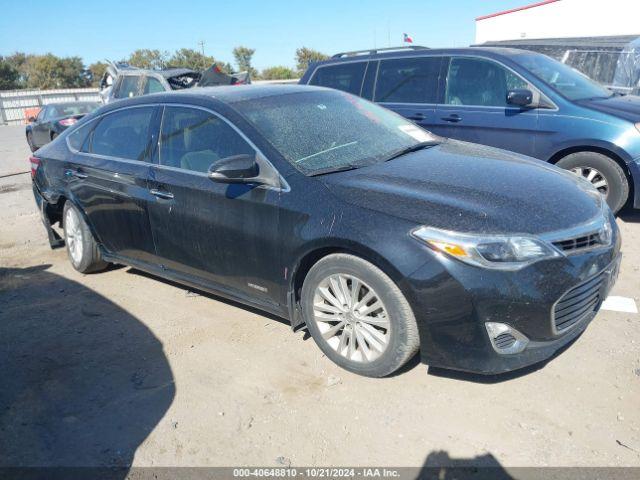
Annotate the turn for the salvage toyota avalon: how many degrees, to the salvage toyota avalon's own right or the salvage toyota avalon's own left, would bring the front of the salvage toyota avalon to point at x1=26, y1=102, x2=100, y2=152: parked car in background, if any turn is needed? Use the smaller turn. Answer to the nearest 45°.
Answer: approximately 180°

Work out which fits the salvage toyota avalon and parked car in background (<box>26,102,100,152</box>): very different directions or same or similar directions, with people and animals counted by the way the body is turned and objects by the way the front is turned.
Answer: very different directions

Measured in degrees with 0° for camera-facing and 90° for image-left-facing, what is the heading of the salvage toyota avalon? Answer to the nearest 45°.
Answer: approximately 315°

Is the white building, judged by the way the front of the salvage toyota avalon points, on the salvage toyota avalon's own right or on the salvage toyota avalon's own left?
on the salvage toyota avalon's own left

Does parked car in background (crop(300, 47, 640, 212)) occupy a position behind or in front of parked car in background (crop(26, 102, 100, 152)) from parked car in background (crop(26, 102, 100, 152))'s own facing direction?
behind

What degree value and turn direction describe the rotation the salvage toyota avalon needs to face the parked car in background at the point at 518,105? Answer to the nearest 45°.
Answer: approximately 90° to its left

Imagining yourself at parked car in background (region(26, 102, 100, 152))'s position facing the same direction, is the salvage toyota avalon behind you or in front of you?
behind

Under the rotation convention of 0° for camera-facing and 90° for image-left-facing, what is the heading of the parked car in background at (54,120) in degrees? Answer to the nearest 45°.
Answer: approximately 135°

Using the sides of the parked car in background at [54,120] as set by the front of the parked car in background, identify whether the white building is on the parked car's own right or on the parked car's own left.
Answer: on the parked car's own right

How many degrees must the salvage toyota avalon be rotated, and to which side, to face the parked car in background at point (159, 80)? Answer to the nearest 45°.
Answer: approximately 135° to its left
